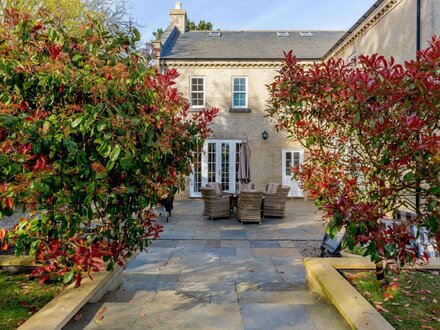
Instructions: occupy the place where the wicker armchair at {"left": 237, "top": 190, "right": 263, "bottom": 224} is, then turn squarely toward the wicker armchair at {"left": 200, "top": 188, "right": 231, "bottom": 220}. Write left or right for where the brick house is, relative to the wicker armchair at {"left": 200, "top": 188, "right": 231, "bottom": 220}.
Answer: right

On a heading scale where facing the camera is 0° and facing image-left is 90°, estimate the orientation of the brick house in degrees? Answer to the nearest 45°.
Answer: approximately 0°

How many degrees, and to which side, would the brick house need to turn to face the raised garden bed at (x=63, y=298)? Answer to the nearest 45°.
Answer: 0° — it already faces it

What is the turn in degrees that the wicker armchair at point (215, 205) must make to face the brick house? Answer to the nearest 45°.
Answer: approximately 45° to its left

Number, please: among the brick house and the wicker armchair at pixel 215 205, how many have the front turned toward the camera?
1

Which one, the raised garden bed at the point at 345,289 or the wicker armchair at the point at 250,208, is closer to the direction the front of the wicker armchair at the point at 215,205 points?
the wicker armchair

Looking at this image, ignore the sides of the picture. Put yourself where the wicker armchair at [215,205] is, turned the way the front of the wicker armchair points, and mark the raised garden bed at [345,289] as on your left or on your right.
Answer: on your right

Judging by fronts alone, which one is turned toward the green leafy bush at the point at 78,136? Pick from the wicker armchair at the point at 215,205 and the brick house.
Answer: the brick house

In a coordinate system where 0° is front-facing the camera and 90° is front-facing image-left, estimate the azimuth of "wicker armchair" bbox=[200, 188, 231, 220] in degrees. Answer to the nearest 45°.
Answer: approximately 225°

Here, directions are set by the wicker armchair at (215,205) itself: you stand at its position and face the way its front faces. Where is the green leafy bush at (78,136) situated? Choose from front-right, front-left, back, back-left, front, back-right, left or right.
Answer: back-right
